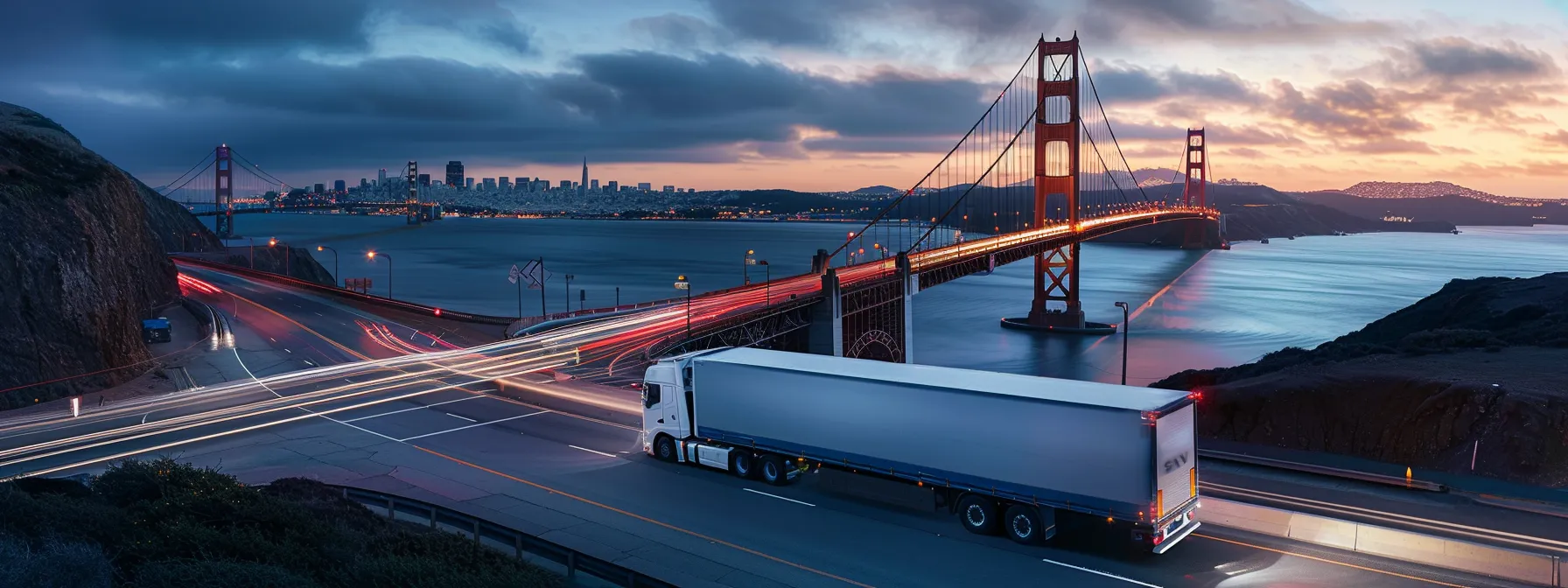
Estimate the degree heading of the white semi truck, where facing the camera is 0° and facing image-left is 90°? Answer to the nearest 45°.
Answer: approximately 135°

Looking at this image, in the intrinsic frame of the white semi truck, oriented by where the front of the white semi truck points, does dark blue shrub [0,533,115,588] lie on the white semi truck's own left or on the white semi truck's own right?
on the white semi truck's own left

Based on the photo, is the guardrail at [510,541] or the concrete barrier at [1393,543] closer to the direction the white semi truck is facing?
the guardrail
